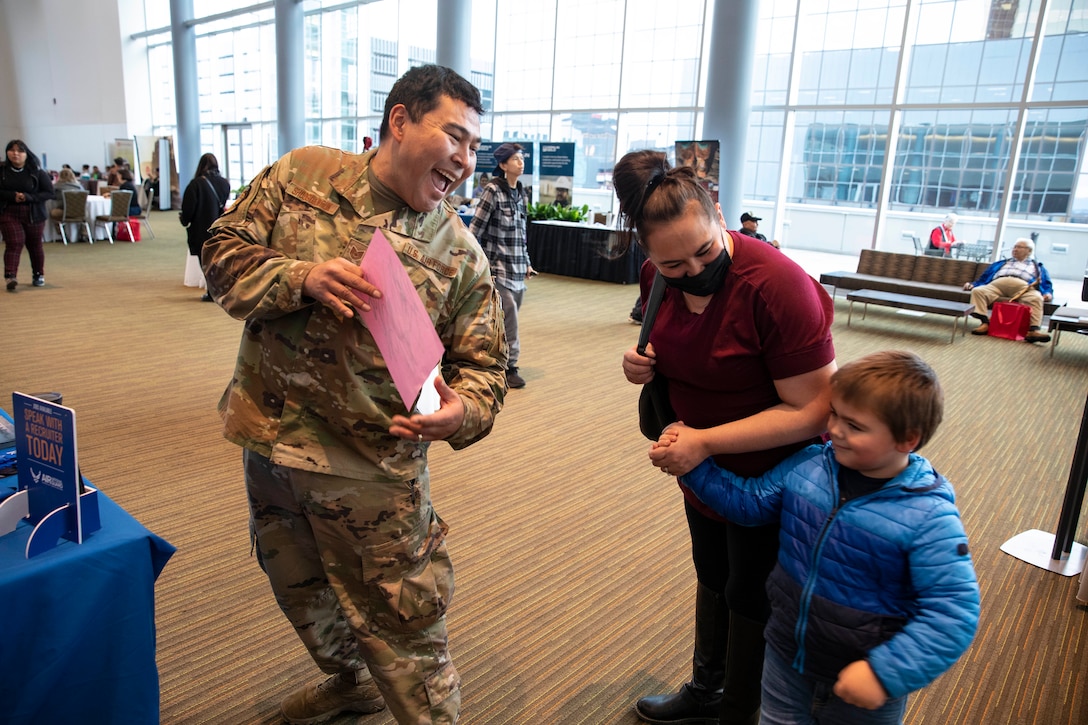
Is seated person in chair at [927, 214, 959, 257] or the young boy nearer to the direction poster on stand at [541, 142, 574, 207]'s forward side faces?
the young boy

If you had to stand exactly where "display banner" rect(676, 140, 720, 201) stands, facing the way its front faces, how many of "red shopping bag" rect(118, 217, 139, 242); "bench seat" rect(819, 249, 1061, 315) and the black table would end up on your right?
2

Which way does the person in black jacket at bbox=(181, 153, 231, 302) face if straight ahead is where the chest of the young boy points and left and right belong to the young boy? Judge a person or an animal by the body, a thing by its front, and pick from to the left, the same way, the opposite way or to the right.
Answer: to the right

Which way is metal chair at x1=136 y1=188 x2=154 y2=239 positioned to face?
to the viewer's left

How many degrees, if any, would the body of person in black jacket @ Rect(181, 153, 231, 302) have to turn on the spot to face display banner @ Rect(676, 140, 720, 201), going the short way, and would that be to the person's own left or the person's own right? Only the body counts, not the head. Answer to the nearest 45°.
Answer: approximately 90° to the person's own right

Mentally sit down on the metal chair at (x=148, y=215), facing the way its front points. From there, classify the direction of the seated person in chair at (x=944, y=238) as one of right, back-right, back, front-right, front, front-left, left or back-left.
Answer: back-left

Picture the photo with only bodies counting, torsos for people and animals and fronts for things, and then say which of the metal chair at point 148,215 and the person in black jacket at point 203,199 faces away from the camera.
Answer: the person in black jacket

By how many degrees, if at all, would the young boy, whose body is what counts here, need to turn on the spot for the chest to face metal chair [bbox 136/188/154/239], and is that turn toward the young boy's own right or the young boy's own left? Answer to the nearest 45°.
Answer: approximately 90° to the young boy's own right

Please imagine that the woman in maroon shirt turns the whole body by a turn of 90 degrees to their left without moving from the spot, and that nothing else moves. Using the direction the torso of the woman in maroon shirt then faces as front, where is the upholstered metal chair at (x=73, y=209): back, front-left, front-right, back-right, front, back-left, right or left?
back

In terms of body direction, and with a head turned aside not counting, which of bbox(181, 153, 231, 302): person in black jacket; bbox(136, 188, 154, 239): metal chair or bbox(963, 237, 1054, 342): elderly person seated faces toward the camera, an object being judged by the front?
the elderly person seated

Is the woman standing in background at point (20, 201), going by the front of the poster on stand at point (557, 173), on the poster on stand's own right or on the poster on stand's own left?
on the poster on stand's own right

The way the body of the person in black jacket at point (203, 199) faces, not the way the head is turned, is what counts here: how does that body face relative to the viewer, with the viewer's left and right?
facing away from the viewer

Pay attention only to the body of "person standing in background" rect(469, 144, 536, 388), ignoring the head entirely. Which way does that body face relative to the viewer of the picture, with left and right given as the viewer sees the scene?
facing the viewer and to the right of the viewer
